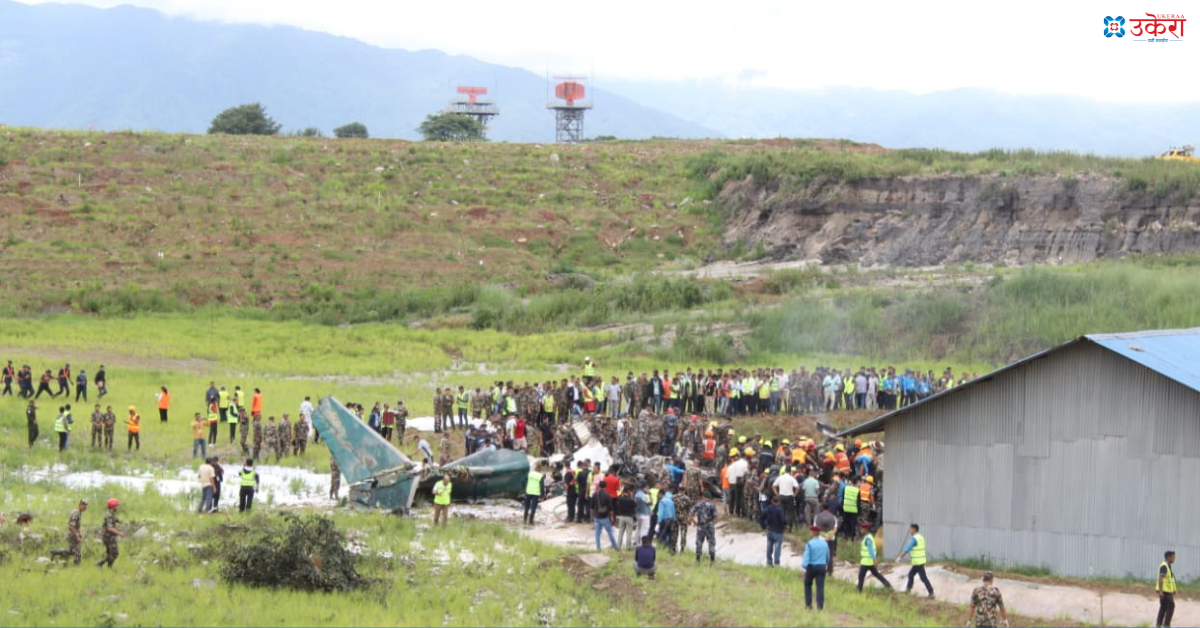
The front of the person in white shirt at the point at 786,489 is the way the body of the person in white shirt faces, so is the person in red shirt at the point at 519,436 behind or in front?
in front

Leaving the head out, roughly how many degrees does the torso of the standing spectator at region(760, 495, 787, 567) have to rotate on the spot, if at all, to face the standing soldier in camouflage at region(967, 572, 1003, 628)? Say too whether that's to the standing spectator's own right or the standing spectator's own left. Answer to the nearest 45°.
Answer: approximately 135° to the standing spectator's own right

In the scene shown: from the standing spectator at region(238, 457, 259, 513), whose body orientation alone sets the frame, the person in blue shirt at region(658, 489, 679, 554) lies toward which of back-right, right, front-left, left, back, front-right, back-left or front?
back-right

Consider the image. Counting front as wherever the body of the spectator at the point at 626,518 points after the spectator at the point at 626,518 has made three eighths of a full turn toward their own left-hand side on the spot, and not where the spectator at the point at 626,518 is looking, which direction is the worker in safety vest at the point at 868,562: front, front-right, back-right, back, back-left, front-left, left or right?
left

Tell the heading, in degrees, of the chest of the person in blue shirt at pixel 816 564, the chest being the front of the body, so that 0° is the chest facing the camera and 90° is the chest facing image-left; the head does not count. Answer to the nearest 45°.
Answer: approximately 180°

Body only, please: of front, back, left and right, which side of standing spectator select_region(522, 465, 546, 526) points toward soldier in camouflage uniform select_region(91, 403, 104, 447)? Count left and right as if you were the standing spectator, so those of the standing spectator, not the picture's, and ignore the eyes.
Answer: left

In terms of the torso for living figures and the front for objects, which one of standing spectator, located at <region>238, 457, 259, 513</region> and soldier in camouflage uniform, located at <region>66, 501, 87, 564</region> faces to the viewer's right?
the soldier in camouflage uniform

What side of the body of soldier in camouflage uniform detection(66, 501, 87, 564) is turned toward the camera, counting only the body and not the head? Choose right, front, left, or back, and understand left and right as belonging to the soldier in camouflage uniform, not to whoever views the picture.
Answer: right

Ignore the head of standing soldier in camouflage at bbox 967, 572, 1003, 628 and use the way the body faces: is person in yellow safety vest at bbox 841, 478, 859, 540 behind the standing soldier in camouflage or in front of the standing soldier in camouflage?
in front

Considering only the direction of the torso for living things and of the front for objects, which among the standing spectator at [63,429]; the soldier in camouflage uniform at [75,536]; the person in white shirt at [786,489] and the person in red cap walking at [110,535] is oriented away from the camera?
the person in white shirt

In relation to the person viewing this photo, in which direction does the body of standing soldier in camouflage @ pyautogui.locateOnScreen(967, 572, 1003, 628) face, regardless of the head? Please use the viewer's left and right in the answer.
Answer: facing away from the viewer

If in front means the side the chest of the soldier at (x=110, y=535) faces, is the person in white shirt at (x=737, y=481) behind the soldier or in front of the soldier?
in front

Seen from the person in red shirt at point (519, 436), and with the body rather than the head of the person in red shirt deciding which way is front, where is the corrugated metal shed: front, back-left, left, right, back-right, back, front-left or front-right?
front-left

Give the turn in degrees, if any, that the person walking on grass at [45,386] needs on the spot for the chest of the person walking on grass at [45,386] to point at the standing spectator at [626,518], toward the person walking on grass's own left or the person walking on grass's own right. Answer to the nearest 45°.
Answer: approximately 45° to the person walking on grass's own right

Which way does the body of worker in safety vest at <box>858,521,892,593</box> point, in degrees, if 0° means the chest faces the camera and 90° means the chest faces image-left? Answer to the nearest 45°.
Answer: approximately 90°

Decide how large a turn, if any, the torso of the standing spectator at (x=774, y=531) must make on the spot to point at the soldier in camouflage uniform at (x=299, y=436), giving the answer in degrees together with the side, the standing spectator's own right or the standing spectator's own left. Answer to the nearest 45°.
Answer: approximately 45° to the standing spectator's own left

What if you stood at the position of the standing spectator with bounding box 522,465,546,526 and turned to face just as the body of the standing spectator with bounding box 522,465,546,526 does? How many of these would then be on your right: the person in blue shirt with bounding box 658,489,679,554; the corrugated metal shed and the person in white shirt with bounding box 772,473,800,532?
3

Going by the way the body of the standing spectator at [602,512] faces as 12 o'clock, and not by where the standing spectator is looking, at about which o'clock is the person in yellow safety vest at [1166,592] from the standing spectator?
The person in yellow safety vest is roughly at 4 o'clock from the standing spectator.
